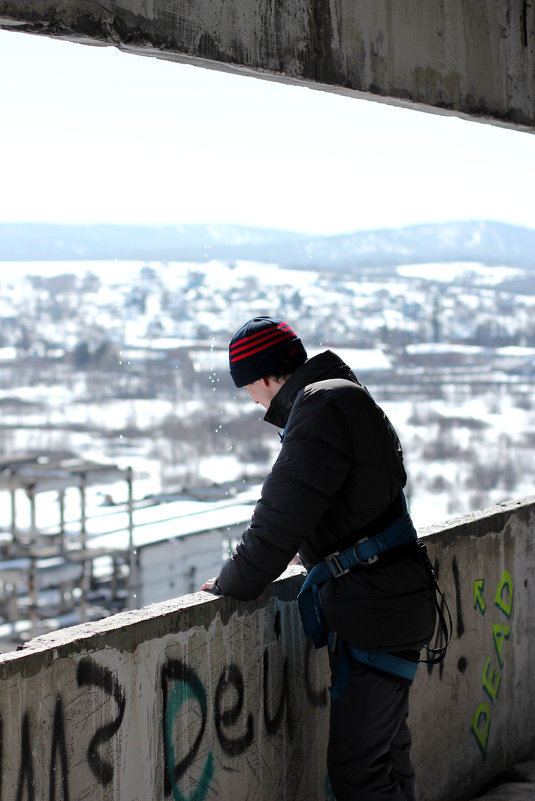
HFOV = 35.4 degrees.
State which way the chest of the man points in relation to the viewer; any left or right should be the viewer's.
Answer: facing to the left of the viewer

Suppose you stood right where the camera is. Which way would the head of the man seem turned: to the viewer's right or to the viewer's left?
to the viewer's left
